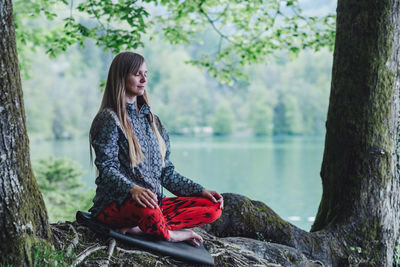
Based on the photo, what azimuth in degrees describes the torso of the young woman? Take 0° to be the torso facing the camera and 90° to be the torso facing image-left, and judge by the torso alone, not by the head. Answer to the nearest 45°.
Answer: approximately 315°

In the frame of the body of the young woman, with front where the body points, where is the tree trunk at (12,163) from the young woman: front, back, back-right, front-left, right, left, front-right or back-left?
right
